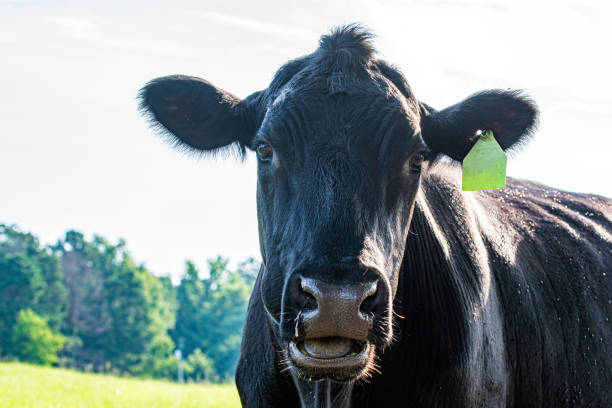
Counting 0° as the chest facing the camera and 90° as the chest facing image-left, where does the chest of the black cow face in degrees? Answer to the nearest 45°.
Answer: approximately 45°
